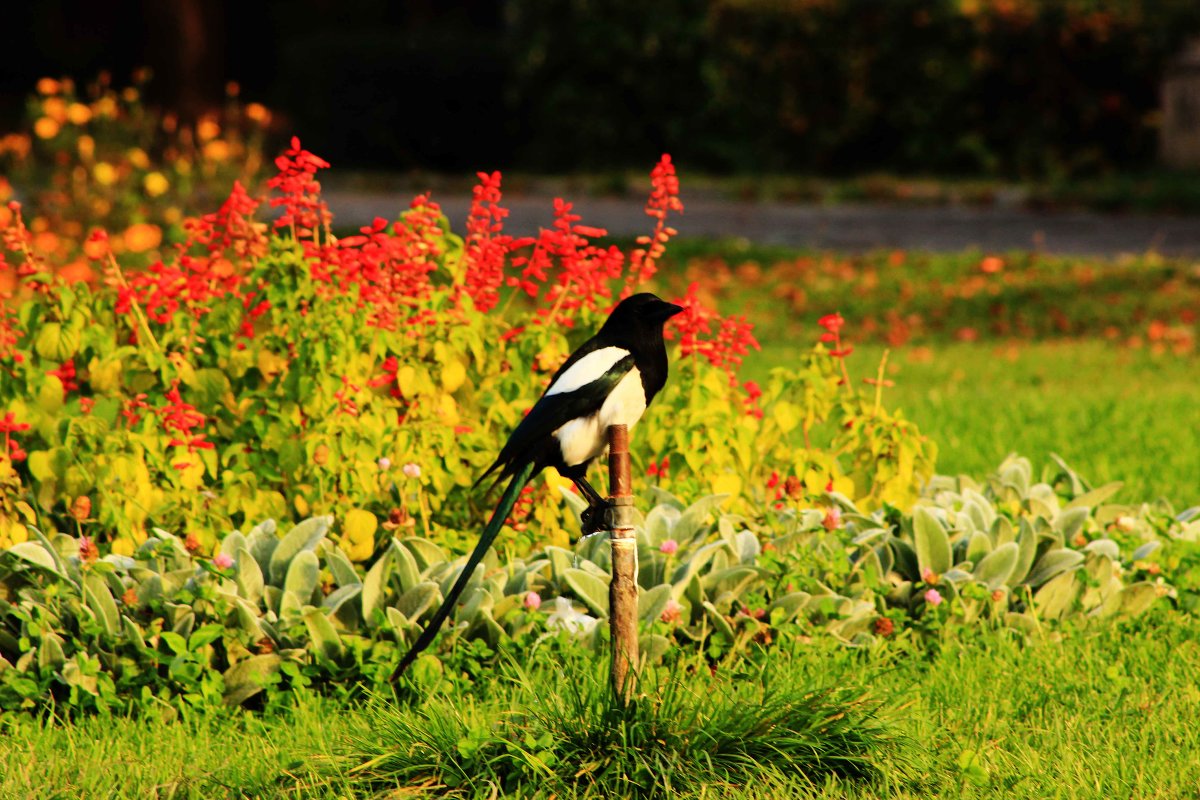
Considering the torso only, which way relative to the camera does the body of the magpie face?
to the viewer's right

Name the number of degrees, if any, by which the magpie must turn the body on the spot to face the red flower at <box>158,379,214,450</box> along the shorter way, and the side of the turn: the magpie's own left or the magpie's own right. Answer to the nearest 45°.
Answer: approximately 135° to the magpie's own left

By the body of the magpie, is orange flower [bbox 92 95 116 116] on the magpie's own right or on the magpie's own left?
on the magpie's own left

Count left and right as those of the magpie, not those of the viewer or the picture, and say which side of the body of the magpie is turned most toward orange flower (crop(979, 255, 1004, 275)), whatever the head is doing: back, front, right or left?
left

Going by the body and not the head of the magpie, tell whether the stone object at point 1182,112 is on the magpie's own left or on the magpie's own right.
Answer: on the magpie's own left

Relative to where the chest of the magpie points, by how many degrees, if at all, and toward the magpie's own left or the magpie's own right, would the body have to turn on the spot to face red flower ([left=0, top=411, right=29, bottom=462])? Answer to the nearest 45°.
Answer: approximately 135° to the magpie's own left

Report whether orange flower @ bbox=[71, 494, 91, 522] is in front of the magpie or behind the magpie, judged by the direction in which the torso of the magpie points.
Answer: behind

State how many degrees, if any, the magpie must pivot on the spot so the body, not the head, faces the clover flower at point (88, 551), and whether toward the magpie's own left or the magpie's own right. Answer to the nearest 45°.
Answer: approximately 180°
